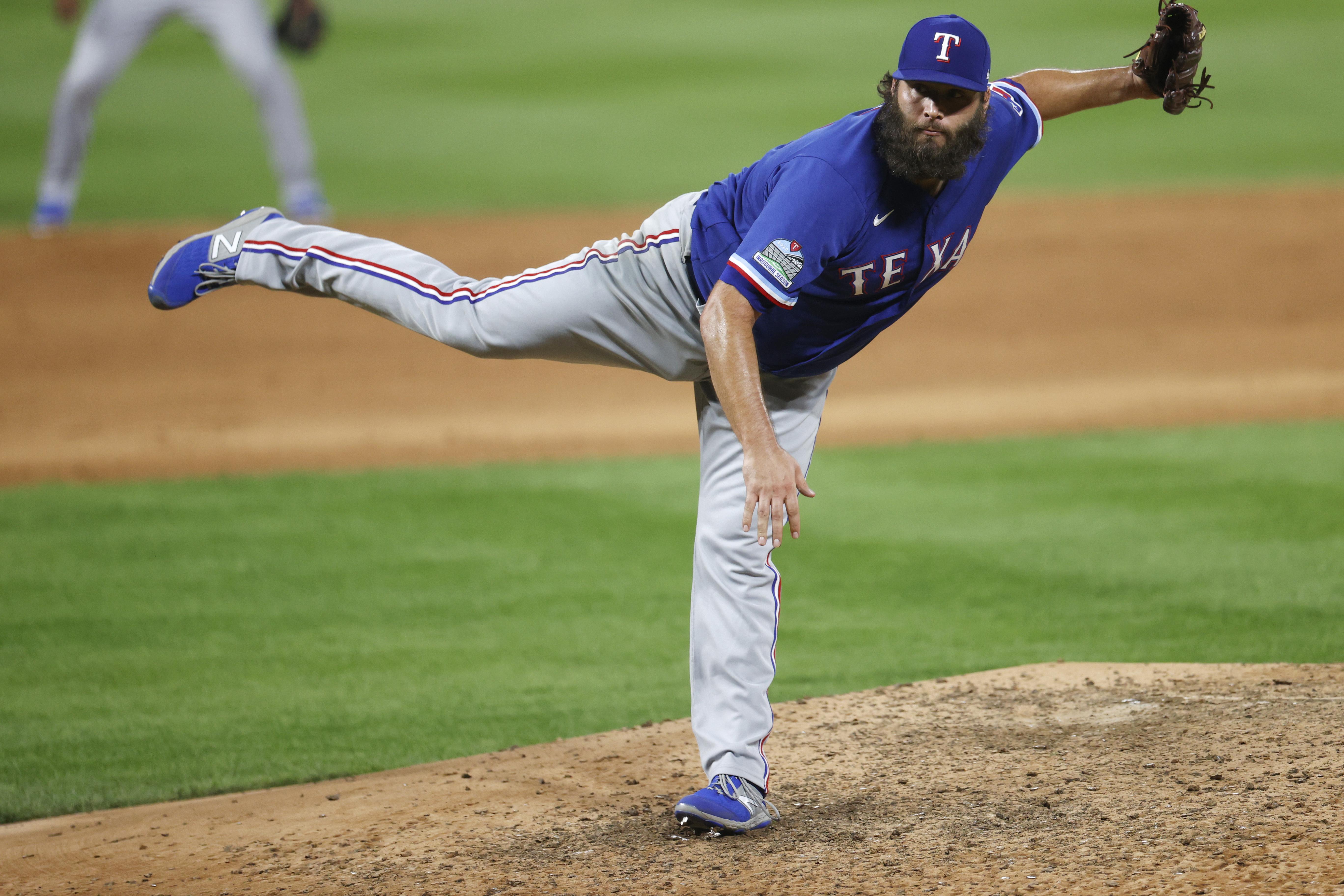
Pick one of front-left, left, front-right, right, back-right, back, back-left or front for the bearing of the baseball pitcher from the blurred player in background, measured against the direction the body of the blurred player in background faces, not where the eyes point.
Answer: front

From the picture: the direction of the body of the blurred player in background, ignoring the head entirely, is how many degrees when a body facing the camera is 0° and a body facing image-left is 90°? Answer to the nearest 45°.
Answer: approximately 0°
